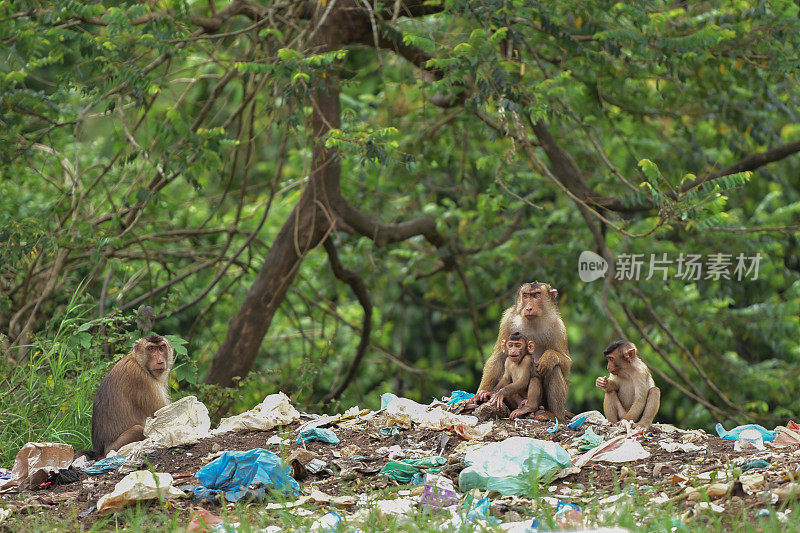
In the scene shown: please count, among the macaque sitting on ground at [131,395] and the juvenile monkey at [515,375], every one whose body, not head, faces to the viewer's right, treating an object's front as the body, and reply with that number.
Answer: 1

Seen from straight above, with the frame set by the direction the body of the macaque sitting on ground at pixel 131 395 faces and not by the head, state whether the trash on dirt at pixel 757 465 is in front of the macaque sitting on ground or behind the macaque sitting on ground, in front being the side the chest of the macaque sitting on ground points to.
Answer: in front

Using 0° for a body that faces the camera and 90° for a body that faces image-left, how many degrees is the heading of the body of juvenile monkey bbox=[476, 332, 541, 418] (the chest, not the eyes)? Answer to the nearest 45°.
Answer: approximately 45°

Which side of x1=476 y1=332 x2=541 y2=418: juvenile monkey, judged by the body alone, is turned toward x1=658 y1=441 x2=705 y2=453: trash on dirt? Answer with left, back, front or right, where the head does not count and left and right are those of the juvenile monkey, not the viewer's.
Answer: left

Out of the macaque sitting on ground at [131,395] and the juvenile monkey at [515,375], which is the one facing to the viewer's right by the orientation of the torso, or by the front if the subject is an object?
the macaque sitting on ground

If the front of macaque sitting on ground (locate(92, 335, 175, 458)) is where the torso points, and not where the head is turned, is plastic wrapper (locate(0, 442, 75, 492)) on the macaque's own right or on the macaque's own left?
on the macaque's own right

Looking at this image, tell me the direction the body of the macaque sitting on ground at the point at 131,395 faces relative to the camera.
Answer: to the viewer's right

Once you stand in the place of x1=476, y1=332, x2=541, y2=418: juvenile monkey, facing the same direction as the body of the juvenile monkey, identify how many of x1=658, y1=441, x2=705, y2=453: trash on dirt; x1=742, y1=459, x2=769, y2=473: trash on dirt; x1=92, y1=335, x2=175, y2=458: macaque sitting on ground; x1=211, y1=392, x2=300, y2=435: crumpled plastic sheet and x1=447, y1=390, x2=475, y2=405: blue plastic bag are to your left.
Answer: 2

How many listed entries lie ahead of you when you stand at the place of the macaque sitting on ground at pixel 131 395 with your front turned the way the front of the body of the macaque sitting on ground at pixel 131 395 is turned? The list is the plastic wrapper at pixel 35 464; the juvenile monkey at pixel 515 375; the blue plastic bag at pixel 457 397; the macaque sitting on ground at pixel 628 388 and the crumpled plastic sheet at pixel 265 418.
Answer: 4

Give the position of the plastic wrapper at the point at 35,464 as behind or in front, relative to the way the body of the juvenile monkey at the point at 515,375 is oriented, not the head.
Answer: in front

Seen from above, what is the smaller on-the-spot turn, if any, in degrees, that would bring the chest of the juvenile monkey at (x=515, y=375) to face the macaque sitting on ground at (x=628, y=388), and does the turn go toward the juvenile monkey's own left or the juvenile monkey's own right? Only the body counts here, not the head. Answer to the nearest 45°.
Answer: approximately 135° to the juvenile monkey's own left

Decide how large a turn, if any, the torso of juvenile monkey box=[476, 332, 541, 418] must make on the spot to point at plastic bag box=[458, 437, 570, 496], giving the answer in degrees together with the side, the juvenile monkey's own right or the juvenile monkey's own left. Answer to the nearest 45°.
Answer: approximately 45° to the juvenile monkey's own left
